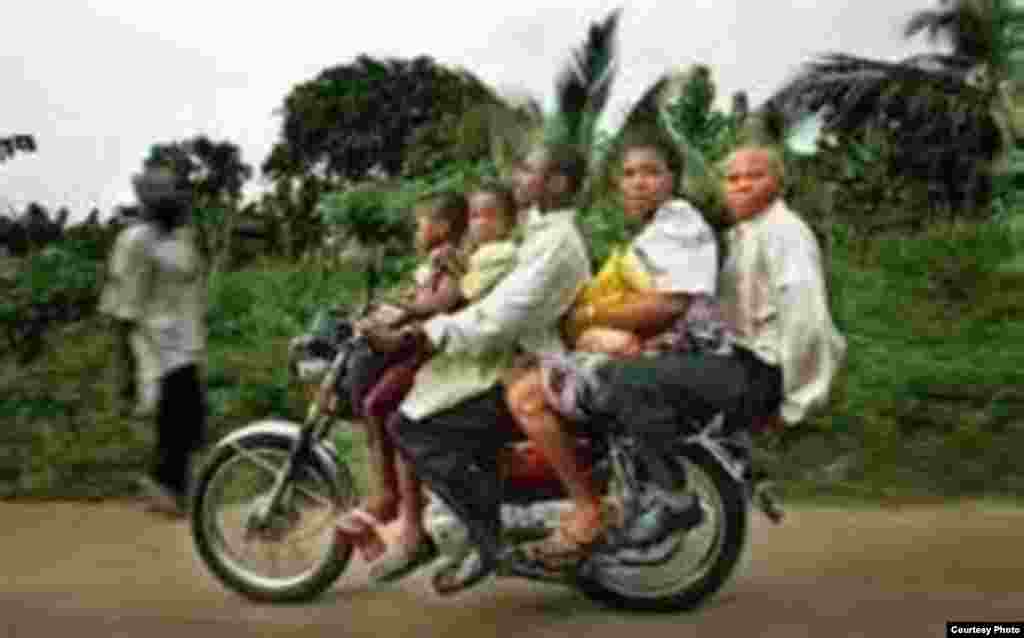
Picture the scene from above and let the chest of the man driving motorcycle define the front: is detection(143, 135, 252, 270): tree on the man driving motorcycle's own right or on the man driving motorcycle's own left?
on the man driving motorcycle's own right

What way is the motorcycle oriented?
to the viewer's left

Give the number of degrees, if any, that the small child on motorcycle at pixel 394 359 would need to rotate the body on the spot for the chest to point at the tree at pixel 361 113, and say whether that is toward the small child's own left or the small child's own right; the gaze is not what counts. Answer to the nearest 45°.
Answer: approximately 90° to the small child's own right

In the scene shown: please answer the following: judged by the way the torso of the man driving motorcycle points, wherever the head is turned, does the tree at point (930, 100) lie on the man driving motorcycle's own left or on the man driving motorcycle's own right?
on the man driving motorcycle's own right

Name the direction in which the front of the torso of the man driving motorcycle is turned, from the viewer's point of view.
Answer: to the viewer's left

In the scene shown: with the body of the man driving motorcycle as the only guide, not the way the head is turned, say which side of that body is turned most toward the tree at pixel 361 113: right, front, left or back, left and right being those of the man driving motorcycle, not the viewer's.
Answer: right

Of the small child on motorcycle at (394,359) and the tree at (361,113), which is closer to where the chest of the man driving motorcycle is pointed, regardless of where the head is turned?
the small child on motorcycle

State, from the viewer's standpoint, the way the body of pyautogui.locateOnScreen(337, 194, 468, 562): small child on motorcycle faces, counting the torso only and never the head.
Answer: to the viewer's left
